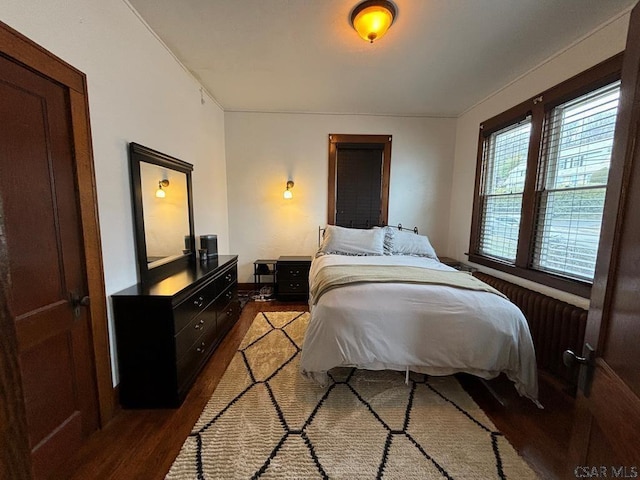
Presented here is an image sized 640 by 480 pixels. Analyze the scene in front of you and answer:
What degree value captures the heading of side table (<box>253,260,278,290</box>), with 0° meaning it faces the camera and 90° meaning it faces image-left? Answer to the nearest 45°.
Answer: approximately 0°

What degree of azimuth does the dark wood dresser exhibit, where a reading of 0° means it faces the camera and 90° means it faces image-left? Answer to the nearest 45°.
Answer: approximately 315°

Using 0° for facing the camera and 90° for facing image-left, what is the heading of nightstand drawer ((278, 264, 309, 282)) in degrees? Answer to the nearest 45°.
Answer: approximately 0°

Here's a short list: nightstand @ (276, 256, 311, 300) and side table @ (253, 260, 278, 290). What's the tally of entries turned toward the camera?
2

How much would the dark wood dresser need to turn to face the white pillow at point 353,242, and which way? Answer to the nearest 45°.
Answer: approximately 45° to its left

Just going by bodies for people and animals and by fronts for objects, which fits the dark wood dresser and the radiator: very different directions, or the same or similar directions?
very different directions

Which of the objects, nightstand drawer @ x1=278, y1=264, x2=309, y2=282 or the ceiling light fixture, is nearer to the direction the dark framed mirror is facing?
the ceiling light fixture

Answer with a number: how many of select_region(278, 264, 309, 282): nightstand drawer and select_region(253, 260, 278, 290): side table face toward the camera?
2
